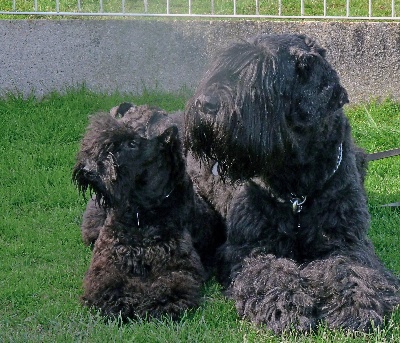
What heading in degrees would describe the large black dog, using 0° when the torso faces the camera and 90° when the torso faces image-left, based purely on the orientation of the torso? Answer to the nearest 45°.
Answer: approximately 0°

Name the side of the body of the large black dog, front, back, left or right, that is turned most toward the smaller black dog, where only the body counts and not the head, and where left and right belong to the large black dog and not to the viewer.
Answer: right
